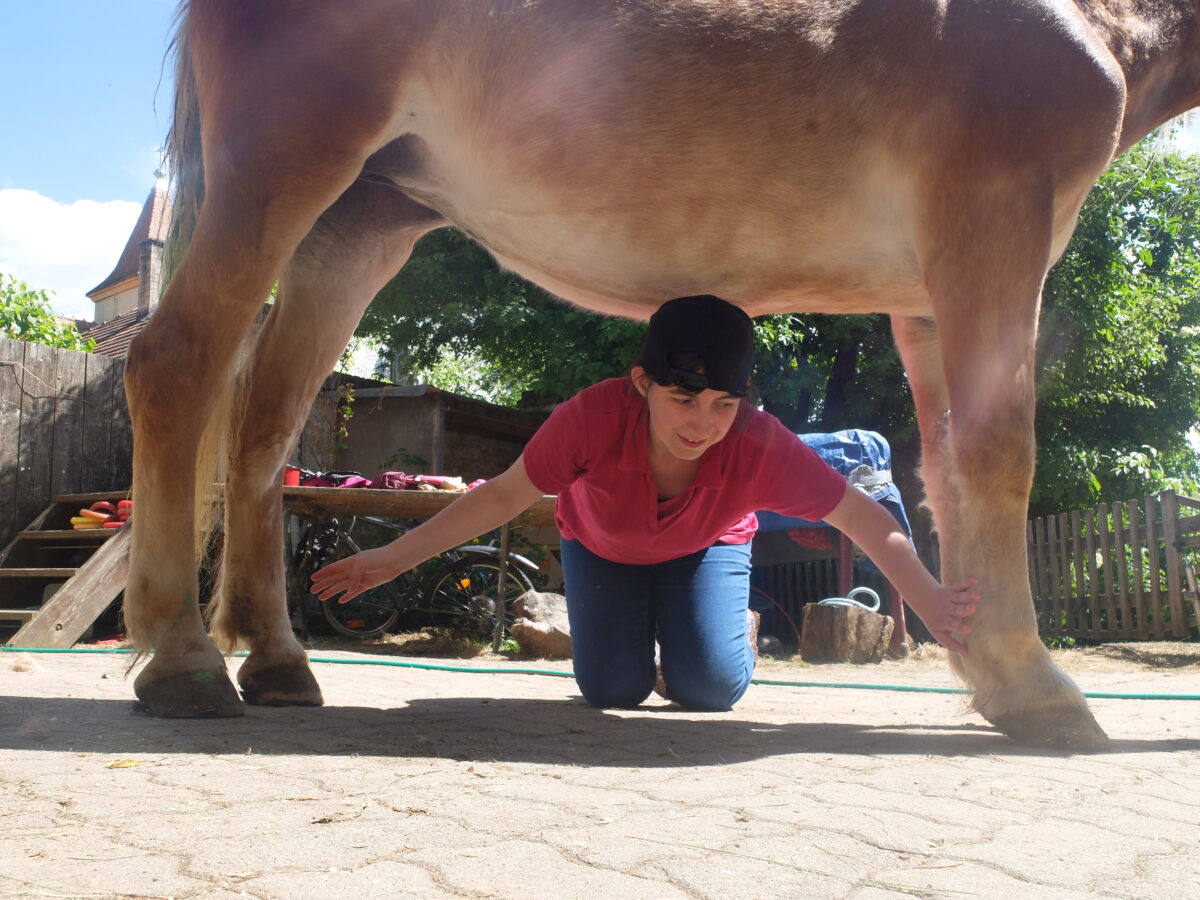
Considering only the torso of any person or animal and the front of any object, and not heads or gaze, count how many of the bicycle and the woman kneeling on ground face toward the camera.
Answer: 1

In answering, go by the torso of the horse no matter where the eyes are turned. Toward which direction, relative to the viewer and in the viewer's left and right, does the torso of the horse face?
facing to the right of the viewer

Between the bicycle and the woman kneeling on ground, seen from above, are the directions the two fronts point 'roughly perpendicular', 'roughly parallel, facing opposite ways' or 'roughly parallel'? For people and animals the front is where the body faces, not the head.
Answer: roughly perpendicular

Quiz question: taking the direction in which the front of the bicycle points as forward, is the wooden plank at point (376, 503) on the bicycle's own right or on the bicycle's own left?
on the bicycle's own left

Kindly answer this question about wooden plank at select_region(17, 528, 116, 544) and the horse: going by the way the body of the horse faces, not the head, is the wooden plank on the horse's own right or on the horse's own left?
on the horse's own left

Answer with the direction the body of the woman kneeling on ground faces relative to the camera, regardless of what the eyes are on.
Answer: toward the camera

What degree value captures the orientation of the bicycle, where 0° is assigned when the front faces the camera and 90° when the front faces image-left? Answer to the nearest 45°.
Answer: approximately 90°
